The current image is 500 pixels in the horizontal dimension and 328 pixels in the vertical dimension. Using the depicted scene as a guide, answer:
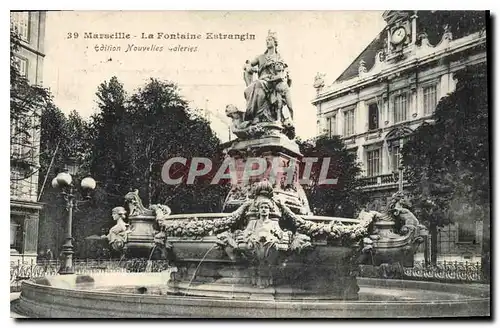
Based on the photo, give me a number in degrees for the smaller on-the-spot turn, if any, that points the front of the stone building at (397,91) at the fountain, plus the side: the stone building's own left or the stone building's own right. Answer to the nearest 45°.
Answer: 0° — it already faces it

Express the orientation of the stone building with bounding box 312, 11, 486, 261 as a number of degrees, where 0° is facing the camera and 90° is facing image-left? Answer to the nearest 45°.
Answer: approximately 45°

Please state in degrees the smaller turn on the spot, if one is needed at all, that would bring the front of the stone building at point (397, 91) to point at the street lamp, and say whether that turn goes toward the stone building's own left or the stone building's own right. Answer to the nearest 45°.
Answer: approximately 45° to the stone building's own right

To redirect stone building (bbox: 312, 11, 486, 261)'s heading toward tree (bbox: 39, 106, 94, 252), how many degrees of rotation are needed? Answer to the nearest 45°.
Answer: approximately 45° to its right

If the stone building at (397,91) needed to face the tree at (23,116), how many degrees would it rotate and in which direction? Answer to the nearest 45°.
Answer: approximately 45° to its right

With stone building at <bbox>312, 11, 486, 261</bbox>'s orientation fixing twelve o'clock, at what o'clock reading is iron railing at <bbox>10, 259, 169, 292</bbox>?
The iron railing is roughly at 1 o'clock from the stone building.

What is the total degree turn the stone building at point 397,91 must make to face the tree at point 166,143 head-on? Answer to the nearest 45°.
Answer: approximately 45° to its right
